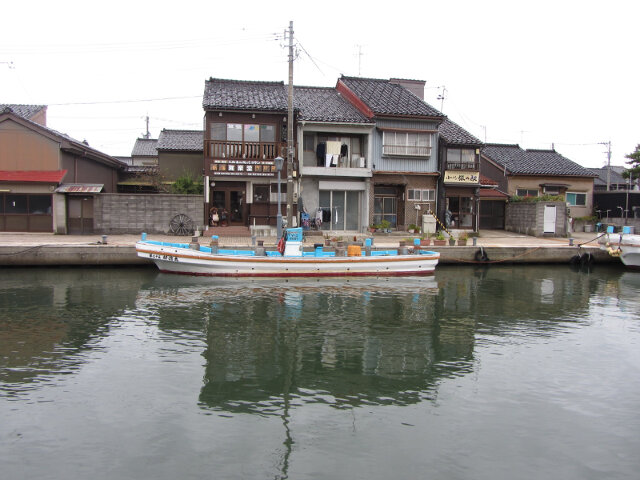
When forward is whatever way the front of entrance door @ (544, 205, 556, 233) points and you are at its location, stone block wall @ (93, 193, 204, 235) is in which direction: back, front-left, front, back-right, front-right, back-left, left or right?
front-right

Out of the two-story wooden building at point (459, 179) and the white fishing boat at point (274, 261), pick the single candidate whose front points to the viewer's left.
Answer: the white fishing boat

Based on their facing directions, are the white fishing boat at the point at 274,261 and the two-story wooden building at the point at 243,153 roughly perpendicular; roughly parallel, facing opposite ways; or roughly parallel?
roughly perpendicular

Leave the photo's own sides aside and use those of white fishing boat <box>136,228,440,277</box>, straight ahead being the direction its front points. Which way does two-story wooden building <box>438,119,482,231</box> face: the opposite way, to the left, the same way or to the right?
to the left

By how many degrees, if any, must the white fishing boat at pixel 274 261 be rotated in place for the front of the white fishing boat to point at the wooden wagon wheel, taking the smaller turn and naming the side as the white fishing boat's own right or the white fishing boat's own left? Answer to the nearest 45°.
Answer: approximately 45° to the white fishing boat's own right

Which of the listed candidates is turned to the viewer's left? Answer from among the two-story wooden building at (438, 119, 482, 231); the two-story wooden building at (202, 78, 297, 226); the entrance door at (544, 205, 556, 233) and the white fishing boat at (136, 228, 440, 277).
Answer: the white fishing boat

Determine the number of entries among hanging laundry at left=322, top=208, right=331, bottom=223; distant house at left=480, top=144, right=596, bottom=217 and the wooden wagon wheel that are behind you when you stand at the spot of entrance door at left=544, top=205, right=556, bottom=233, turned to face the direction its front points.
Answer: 1

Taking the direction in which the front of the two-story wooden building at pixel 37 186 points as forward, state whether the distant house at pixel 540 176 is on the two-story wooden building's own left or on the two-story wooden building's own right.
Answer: on the two-story wooden building's own left

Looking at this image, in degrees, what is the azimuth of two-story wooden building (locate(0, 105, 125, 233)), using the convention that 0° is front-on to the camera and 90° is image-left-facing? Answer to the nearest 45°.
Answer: approximately 0°

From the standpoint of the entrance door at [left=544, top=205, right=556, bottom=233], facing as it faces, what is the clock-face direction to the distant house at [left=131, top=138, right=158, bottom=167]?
The distant house is roughly at 3 o'clock from the entrance door.

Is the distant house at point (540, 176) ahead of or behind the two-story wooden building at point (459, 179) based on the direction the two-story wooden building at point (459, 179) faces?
behind

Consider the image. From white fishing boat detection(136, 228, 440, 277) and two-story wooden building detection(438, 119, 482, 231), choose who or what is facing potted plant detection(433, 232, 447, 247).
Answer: the two-story wooden building

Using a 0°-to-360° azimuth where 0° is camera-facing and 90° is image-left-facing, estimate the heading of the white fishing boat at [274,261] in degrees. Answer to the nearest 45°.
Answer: approximately 90°
